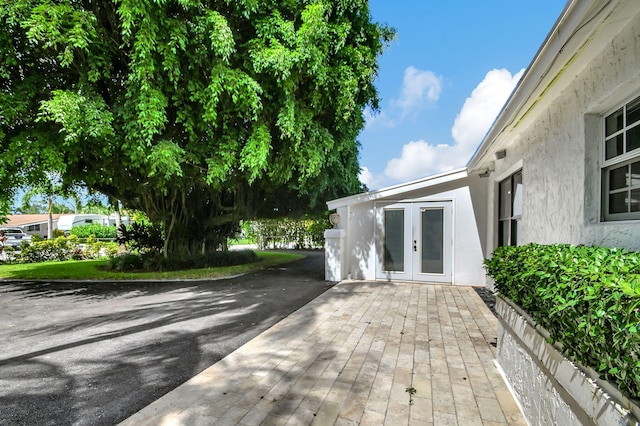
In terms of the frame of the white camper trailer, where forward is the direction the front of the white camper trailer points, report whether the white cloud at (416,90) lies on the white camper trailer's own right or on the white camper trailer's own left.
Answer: on the white camper trailer's own right

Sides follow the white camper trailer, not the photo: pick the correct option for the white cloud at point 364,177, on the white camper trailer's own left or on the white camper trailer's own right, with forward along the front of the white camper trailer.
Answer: on the white camper trailer's own right

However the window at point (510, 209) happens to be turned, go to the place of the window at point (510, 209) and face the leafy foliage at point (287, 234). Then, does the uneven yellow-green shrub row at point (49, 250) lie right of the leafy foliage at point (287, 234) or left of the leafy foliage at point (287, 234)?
left
